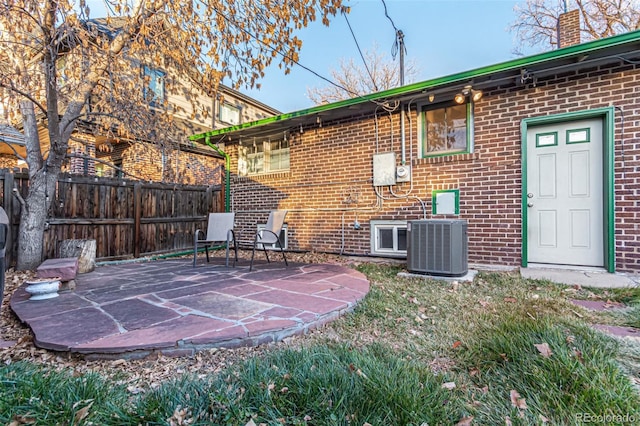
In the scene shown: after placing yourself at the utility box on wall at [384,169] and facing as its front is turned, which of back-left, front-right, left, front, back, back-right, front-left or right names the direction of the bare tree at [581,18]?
back-left

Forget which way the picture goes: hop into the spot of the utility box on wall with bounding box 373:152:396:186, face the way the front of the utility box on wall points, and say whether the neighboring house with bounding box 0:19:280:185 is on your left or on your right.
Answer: on your right

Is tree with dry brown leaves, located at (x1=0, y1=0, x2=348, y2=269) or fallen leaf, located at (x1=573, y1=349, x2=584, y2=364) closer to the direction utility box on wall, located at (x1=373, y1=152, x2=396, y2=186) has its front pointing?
the fallen leaf

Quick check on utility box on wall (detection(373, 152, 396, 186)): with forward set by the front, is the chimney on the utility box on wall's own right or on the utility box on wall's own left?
on the utility box on wall's own left

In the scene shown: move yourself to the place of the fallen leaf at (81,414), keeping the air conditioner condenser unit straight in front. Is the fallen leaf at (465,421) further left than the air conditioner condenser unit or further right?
right

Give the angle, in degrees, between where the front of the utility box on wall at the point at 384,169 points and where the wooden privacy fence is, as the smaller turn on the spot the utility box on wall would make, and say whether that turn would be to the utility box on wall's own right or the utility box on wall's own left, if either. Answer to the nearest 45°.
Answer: approximately 90° to the utility box on wall's own right

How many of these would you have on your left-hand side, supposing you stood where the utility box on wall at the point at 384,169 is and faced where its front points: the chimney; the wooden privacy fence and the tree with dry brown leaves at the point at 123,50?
1

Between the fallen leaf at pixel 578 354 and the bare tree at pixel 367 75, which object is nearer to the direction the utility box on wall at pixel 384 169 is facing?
the fallen leaf

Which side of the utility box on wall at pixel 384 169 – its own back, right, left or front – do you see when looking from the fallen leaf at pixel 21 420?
front

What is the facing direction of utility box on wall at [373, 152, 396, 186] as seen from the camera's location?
facing the viewer

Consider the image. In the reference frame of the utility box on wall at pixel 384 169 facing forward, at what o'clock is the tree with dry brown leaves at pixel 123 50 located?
The tree with dry brown leaves is roughly at 2 o'clock from the utility box on wall.

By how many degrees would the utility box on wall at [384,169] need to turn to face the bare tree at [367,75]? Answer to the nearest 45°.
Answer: approximately 180°

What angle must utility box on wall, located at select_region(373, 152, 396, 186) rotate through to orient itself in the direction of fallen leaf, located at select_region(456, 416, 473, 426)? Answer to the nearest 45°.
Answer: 0° — it already faces it
